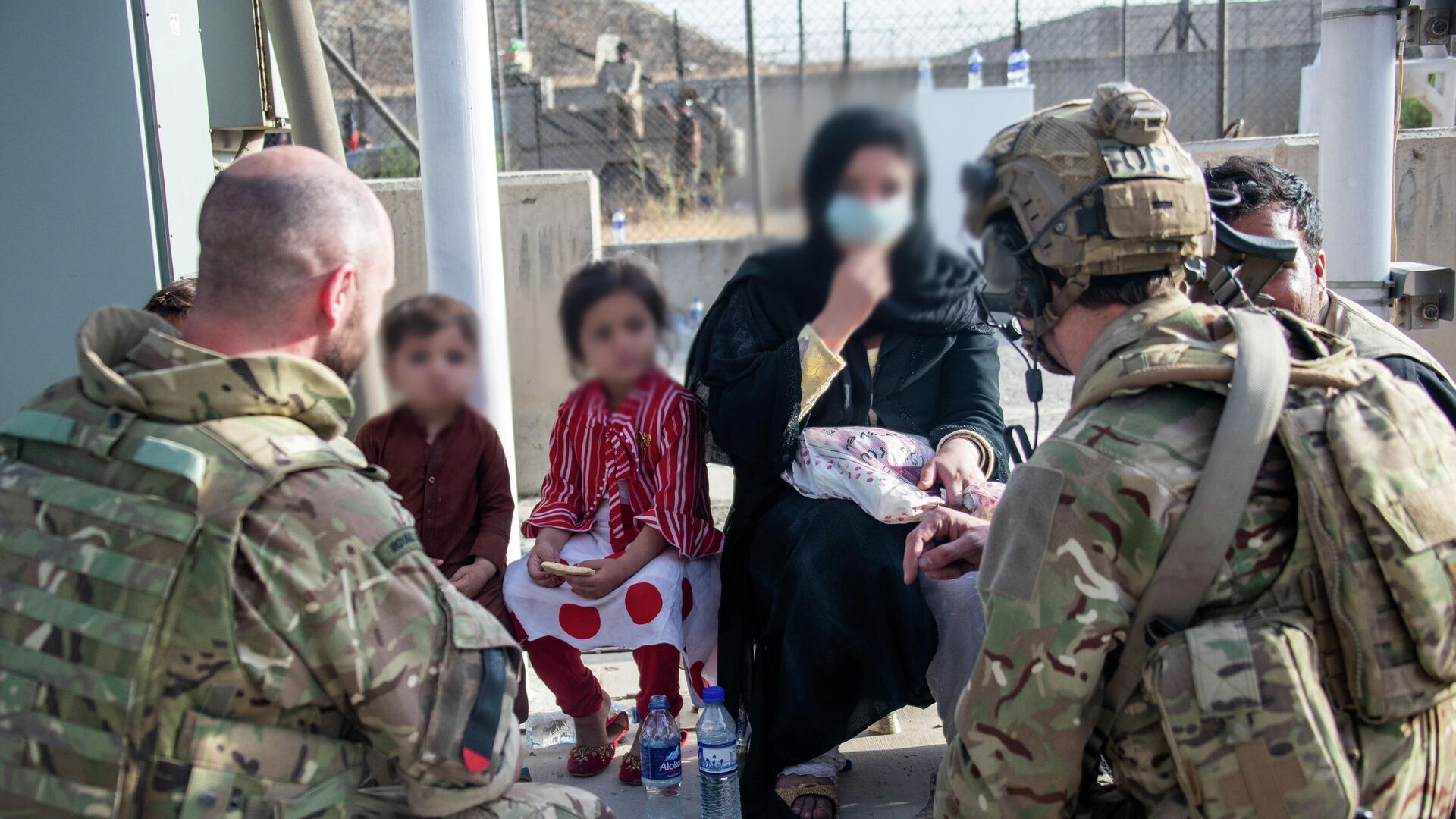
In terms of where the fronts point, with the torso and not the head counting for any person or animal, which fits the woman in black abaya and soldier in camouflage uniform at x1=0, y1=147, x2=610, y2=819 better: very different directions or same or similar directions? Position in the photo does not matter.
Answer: very different directions

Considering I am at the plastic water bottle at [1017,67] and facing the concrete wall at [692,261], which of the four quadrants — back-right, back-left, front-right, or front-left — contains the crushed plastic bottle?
front-left

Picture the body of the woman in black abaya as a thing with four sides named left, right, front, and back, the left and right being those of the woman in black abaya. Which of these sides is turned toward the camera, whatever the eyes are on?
front

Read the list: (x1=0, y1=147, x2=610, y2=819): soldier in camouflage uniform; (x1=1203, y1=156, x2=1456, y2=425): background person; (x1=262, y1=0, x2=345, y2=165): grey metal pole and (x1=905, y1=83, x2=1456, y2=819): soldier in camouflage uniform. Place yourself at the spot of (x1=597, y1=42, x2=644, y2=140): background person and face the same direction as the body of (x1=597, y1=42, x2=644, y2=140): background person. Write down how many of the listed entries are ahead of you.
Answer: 4

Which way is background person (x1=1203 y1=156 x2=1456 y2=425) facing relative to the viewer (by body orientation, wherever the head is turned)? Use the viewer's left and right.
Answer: facing the viewer and to the left of the viewer

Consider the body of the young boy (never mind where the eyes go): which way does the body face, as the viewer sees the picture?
toward the camera

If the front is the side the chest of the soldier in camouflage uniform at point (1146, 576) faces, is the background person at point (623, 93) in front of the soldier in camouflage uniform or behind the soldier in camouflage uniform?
in front

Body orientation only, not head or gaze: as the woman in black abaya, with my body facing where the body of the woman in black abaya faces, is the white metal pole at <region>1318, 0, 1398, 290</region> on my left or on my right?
on my left

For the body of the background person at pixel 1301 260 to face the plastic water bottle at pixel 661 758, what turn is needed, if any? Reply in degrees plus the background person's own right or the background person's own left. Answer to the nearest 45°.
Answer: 0° — they already face it

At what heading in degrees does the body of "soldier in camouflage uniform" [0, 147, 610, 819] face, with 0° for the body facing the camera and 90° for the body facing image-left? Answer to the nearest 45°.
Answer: approximately 225°

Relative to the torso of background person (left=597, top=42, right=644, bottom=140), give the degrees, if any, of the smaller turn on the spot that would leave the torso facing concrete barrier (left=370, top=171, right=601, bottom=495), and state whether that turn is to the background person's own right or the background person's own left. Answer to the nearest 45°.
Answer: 0° — they already face it

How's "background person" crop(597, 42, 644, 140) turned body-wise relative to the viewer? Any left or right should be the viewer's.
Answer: facing the viewer

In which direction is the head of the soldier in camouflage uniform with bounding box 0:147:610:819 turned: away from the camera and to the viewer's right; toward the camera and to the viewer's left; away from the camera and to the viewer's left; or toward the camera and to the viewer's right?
away from the camera and to the viewer's right

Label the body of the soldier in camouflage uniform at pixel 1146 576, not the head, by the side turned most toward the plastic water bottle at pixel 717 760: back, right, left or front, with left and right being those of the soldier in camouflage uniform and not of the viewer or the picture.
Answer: front

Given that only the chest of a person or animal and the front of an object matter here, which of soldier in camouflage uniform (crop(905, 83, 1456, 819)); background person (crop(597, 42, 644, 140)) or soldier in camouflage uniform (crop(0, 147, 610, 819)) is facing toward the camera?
the background person

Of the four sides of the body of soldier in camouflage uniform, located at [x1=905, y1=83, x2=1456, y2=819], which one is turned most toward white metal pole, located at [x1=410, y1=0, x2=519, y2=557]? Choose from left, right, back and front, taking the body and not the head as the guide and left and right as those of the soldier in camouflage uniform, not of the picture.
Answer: front

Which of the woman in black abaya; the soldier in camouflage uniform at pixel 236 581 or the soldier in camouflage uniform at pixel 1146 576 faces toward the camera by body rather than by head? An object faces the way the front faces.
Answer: the woman in black abaya
